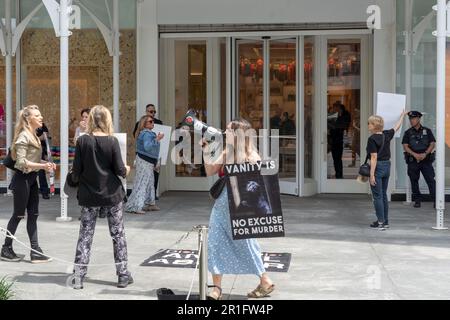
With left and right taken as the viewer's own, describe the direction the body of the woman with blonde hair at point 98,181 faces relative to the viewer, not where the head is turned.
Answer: facing away from the viewer

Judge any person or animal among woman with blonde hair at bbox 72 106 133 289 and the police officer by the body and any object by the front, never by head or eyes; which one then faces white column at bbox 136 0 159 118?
the woman with blonde hair

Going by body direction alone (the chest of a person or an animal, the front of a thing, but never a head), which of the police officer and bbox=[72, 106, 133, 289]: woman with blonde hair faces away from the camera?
the woman with blonde hair

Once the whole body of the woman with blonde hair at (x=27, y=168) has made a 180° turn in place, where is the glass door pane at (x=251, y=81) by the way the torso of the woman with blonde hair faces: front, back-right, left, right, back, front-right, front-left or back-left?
back-right

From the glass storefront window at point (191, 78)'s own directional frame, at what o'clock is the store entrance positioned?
The store entrance is roughly at 10 o'clock from the glass storefront window.

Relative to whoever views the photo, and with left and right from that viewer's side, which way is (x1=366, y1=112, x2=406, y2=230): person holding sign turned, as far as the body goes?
facing away from the viewer and to the left of the viewer

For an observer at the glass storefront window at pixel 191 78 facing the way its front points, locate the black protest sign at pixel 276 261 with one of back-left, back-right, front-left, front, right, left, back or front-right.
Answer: front

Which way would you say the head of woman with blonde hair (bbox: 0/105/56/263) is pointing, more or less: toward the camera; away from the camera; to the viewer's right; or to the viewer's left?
to the viewer's right

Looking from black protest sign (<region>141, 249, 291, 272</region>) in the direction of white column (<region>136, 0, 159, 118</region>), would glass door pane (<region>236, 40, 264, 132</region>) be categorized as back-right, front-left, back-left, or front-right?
front-right

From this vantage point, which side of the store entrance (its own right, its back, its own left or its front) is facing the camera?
front

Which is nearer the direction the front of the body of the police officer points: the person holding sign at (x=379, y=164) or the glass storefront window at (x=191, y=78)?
the person holding sign

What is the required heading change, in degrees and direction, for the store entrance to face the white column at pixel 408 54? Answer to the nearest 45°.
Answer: approximately 45° to its left

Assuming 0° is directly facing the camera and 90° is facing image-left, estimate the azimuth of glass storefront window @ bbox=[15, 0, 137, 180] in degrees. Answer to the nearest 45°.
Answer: approximately 0°

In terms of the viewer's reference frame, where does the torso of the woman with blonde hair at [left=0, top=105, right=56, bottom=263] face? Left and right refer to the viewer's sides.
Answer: facing to the right of the viewer

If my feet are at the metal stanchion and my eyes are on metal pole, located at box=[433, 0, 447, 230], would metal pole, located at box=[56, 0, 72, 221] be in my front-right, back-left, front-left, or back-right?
front-left

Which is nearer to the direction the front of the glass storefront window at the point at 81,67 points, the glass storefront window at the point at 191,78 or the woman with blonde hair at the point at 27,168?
the woman with blonde hair

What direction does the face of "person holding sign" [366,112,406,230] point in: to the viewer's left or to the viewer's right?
to the viewer's left
